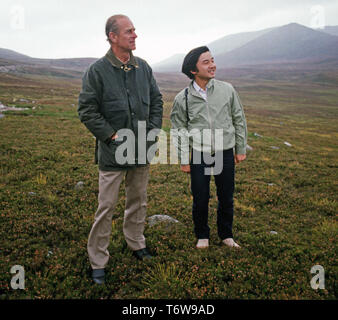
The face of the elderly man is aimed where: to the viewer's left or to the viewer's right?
to the viewer's right

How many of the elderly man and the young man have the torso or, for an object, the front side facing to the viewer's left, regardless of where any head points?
0

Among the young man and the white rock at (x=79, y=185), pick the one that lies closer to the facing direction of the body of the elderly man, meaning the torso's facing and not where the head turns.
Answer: the young man

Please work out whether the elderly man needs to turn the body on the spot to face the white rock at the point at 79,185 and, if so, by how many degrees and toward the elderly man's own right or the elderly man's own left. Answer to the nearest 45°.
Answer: approximately 135° to the elderly man's own left

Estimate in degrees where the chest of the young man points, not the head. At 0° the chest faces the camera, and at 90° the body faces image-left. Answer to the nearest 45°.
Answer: approximately 0°

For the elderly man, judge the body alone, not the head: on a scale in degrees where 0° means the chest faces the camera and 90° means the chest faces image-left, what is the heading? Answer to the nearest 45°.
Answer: approximately 315°
